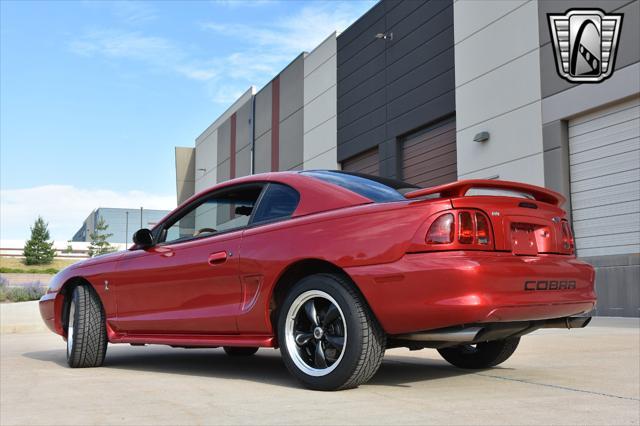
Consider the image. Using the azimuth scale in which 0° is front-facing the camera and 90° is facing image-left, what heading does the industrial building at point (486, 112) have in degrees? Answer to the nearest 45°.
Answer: approximately 45°

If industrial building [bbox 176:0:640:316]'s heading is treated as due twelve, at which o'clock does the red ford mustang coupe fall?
The red ford mustang coupe is roughly at 11 o'clock from the industrial building.

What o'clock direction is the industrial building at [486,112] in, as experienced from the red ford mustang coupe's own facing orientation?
The industrial building is roughly at 2 o'clock from the red ford mustang coupe.

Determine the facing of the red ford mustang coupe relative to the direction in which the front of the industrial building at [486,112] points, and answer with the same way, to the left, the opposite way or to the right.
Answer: to the right

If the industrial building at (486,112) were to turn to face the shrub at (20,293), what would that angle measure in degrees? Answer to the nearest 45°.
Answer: approximately 45° to its right

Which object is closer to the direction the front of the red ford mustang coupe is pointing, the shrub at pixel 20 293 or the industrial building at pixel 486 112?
the shrub

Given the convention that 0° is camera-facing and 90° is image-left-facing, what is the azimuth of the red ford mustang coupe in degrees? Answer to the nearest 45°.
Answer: approximately 135°
